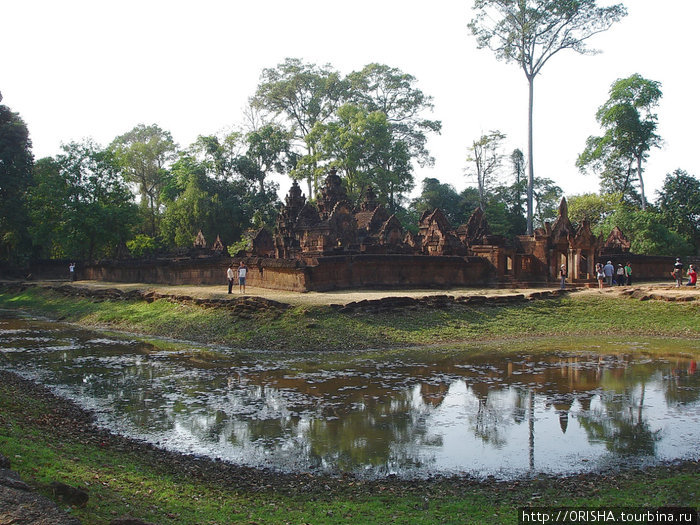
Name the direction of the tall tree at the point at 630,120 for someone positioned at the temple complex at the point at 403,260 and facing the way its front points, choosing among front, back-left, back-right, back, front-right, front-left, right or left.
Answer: left

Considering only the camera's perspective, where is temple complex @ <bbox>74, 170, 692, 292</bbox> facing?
facing the viewer and to the right of the viewer

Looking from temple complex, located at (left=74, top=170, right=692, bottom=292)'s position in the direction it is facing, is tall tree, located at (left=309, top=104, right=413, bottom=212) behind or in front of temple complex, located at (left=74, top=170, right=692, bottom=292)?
behind

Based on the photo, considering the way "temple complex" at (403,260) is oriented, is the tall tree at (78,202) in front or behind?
behind

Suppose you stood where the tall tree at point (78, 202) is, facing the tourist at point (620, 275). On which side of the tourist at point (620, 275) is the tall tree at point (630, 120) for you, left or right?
left
